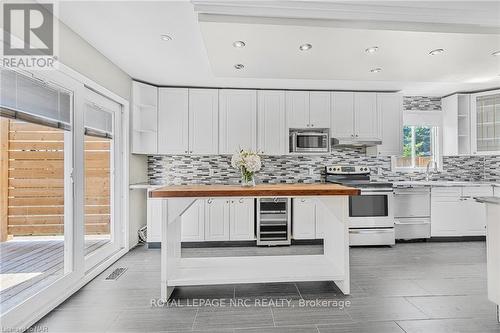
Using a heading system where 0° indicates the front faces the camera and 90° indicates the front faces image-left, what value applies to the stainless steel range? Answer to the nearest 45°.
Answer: approximately 0°

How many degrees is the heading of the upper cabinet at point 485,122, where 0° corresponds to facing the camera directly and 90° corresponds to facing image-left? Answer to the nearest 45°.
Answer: approximately 45°

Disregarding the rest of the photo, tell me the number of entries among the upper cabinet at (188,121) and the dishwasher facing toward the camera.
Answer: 2

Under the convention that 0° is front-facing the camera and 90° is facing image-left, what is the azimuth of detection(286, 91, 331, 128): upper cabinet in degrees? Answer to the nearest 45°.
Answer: approximately 0°

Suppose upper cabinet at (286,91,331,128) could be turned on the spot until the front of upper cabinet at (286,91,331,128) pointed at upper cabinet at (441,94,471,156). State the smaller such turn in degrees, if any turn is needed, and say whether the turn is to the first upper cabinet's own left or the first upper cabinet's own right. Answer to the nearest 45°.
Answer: approximately 90° to the first upper cabinet's own left

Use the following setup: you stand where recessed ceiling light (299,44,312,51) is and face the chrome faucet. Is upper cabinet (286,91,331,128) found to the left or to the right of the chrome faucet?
left

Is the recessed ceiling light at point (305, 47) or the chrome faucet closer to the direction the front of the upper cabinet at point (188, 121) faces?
the recessed ceiling light

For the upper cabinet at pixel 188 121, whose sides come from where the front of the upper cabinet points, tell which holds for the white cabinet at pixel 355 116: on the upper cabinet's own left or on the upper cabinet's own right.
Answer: on the upper cabinet's own left

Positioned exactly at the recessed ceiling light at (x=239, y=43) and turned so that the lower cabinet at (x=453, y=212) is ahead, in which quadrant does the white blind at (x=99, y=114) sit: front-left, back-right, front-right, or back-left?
back-left
